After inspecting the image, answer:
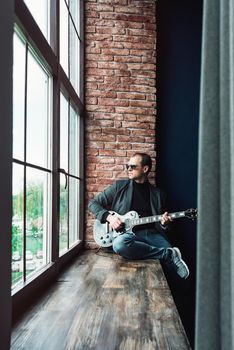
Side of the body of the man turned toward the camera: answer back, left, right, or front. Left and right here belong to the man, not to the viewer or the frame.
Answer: front

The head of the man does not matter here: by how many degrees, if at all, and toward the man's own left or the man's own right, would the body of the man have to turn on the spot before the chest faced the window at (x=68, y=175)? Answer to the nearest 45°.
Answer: approximately 45° to the man's own right

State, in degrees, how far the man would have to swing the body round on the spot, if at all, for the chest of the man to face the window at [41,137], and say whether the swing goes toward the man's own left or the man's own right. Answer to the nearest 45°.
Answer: approximately 45° to the man's own right
